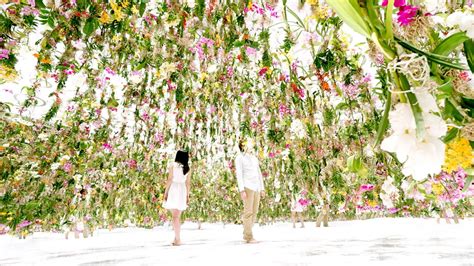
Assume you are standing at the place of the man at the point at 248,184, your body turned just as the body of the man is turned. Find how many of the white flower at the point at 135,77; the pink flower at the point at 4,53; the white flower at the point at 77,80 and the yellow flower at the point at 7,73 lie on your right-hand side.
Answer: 4

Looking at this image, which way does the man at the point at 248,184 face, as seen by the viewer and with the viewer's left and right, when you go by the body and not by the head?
facing the viewer and to the right of the viewer

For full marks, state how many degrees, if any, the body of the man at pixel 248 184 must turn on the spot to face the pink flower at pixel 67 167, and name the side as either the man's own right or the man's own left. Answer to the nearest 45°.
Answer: approximately 135° to the man's own right

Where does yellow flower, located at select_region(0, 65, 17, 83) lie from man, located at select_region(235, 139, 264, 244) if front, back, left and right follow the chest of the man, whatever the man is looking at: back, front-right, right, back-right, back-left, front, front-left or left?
right

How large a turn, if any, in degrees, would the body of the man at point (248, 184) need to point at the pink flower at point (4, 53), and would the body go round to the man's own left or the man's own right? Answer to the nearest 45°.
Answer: approximately 90° to the man's own right

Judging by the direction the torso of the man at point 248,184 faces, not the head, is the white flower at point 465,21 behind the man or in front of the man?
in front

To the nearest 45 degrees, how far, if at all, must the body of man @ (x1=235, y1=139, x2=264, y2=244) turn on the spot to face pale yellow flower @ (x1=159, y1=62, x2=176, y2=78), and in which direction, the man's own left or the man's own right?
approximately 90° to the man's own right

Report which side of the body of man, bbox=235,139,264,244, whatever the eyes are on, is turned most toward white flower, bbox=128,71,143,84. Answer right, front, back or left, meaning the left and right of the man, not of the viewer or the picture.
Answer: right
